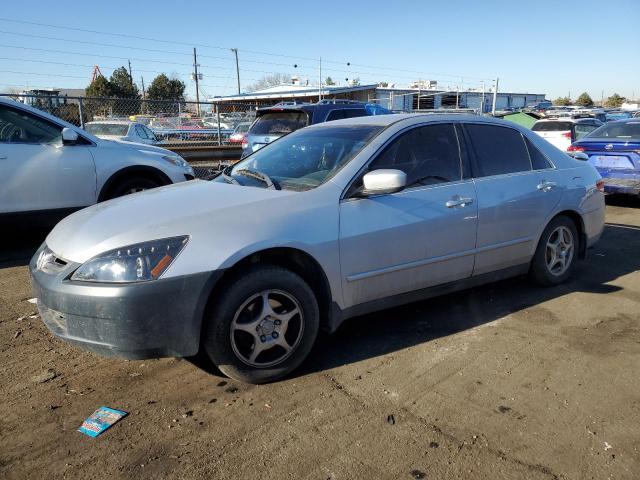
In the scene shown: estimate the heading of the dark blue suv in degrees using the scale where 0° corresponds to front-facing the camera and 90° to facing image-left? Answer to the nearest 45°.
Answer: approximately 225°

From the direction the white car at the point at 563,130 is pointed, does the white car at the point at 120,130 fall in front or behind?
behind

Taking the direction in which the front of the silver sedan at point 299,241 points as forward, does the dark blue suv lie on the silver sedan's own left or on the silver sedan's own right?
on the silver sedan's own right

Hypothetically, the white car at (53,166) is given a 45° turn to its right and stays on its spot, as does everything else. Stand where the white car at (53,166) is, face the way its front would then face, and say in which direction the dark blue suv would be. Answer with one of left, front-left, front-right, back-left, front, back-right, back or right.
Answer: left

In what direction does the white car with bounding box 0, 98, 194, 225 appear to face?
to the viewer's right

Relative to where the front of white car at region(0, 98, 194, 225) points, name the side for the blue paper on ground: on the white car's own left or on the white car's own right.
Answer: on the white car's own right

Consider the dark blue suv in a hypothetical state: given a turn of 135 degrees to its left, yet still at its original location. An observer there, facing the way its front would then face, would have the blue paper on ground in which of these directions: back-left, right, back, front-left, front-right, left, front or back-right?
left

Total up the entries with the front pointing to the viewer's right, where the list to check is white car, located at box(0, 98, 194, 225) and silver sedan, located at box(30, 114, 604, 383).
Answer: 1

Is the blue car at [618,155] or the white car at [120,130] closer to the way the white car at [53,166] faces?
the blue car

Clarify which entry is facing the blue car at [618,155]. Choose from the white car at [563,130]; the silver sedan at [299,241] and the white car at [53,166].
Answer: the white car at [53,166]

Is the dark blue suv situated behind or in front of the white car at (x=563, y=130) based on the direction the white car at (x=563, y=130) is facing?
behind

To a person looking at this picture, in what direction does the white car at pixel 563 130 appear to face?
facing away from the viewer and to the right of the viewer

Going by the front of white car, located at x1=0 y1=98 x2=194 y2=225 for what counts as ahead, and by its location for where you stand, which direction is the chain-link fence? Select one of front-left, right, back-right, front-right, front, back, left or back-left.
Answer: left
